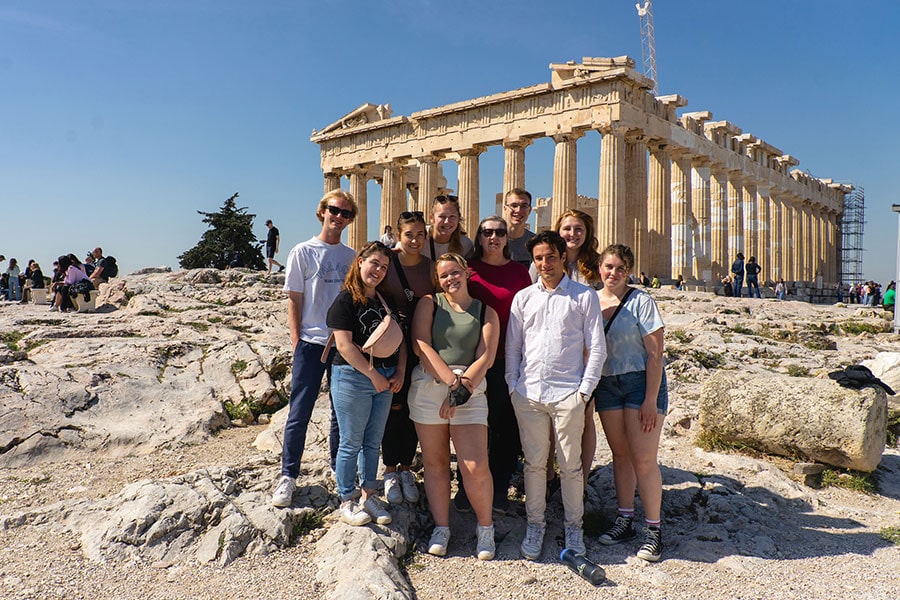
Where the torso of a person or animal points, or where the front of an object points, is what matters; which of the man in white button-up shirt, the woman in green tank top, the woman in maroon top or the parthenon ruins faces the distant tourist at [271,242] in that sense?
the parthenon ruins

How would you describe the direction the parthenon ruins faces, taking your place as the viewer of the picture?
facing the viewer and to the left of the viewer

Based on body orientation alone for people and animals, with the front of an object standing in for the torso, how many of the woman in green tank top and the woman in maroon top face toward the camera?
2

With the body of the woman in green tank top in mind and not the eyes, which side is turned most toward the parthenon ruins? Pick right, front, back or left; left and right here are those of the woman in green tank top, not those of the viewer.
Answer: back

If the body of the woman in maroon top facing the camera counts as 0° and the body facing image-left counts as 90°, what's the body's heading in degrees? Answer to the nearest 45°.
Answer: approximately 0°

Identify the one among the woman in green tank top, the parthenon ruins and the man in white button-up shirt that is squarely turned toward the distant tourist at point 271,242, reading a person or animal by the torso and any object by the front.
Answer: the parthenon ruins

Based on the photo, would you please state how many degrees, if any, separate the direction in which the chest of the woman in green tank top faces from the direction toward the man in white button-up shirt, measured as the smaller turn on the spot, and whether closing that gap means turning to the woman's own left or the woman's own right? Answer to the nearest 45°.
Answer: approximately 90° to the woman's own left

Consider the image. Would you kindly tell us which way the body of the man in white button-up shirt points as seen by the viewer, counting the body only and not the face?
toward the camera

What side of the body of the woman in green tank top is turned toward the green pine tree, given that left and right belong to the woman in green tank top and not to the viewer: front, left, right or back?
back

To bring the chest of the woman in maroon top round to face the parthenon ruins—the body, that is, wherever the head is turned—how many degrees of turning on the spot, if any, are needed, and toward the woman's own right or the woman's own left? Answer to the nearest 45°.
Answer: approximately 180°

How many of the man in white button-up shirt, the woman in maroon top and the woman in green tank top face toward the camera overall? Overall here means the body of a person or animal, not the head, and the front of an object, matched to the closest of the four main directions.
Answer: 3
